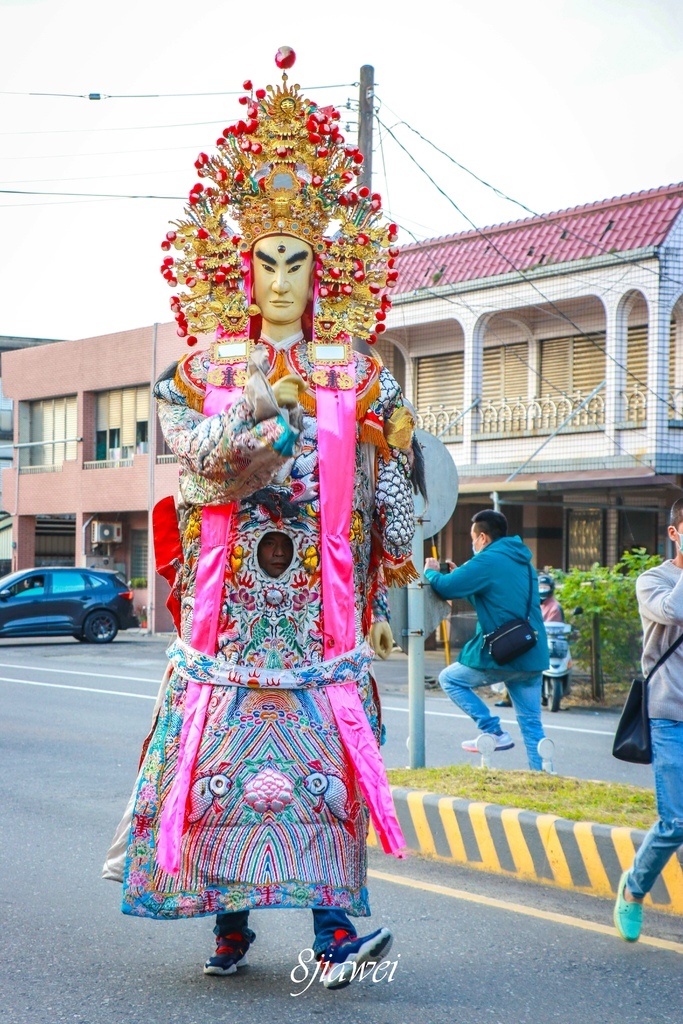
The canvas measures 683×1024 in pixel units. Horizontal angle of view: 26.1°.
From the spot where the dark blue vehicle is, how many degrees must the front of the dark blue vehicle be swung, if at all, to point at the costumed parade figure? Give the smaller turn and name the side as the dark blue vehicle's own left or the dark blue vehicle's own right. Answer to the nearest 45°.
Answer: approximately 90° to the dark blue vehicle's own left

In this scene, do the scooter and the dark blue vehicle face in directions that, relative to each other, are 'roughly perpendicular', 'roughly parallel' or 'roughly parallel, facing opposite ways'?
roughly perpendicular

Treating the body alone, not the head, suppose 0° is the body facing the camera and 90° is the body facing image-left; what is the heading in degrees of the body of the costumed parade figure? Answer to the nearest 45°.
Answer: approximately 0°

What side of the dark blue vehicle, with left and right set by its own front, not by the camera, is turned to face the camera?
left

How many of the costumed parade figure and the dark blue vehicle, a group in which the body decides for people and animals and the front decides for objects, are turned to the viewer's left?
1

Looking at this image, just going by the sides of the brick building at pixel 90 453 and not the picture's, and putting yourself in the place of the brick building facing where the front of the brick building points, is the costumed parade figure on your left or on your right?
on your left

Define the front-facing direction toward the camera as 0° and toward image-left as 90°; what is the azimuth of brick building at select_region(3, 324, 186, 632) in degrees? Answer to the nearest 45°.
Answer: approximately 45°
